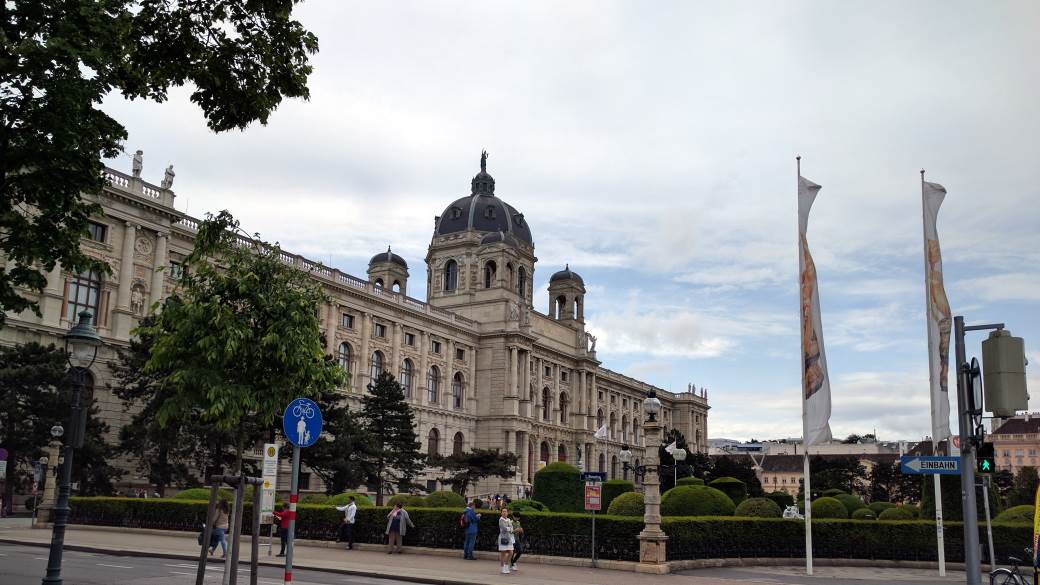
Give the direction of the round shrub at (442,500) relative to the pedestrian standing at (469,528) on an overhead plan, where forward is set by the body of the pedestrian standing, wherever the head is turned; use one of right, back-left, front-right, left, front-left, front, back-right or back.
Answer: left

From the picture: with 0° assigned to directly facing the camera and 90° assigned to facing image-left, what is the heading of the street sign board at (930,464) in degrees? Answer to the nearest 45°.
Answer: approximately 0°

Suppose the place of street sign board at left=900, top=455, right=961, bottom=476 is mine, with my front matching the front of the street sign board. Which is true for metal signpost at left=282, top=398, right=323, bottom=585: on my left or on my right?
on my right

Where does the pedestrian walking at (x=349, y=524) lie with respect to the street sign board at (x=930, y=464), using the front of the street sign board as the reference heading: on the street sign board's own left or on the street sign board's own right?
on the street sign board's own right

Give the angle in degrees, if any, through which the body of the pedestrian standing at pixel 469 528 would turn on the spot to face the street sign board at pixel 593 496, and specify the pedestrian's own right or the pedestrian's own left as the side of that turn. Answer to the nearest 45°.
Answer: approximately 45° to the pedestrian's own right

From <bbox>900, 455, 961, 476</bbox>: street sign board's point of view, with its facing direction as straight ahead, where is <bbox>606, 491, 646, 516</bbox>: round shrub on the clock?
The round shrub is roughly at 5 o'clock from the street sign board.
